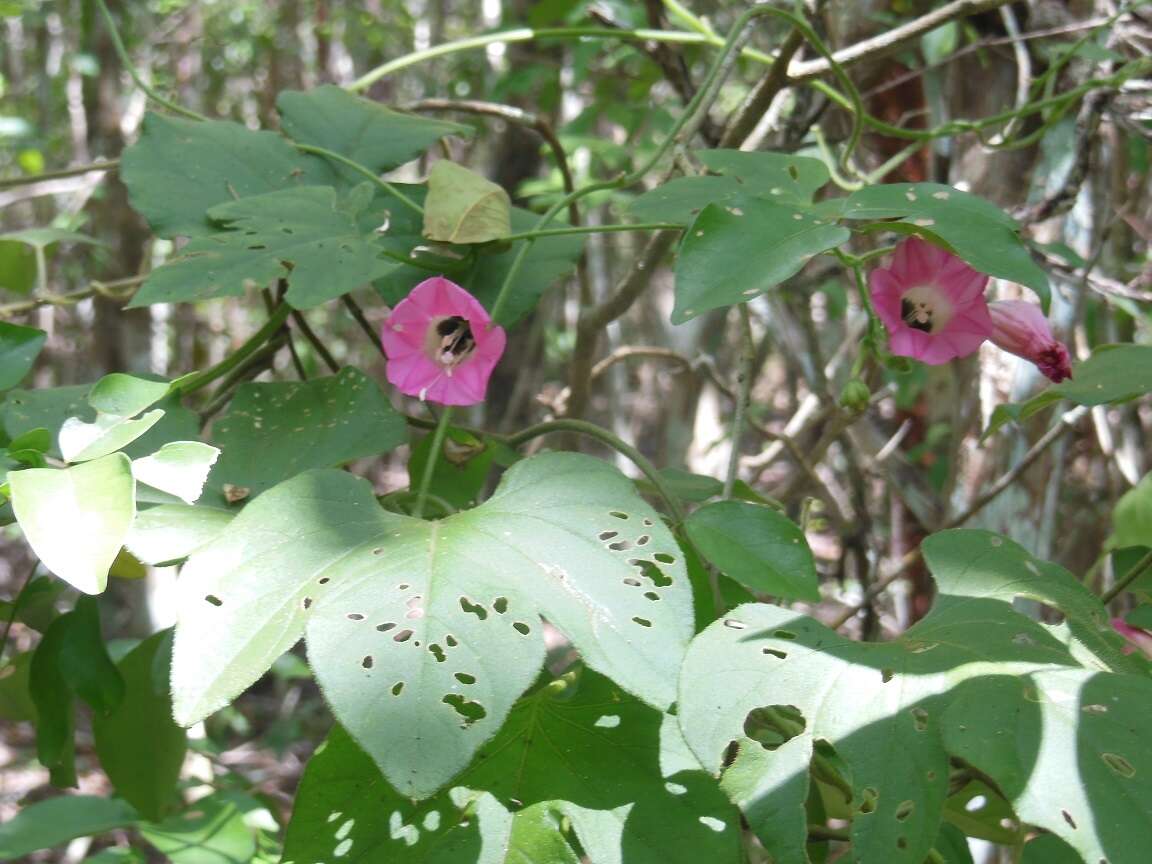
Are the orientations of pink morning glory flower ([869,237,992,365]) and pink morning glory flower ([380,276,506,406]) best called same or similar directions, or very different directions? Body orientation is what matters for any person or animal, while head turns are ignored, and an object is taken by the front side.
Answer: same or similar directions

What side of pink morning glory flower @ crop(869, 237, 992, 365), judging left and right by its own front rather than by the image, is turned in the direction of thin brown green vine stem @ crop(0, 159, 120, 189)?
right

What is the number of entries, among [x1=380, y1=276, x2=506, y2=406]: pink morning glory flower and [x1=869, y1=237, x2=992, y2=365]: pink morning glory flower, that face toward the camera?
2

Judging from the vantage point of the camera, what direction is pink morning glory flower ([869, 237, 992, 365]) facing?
facing the viewer
